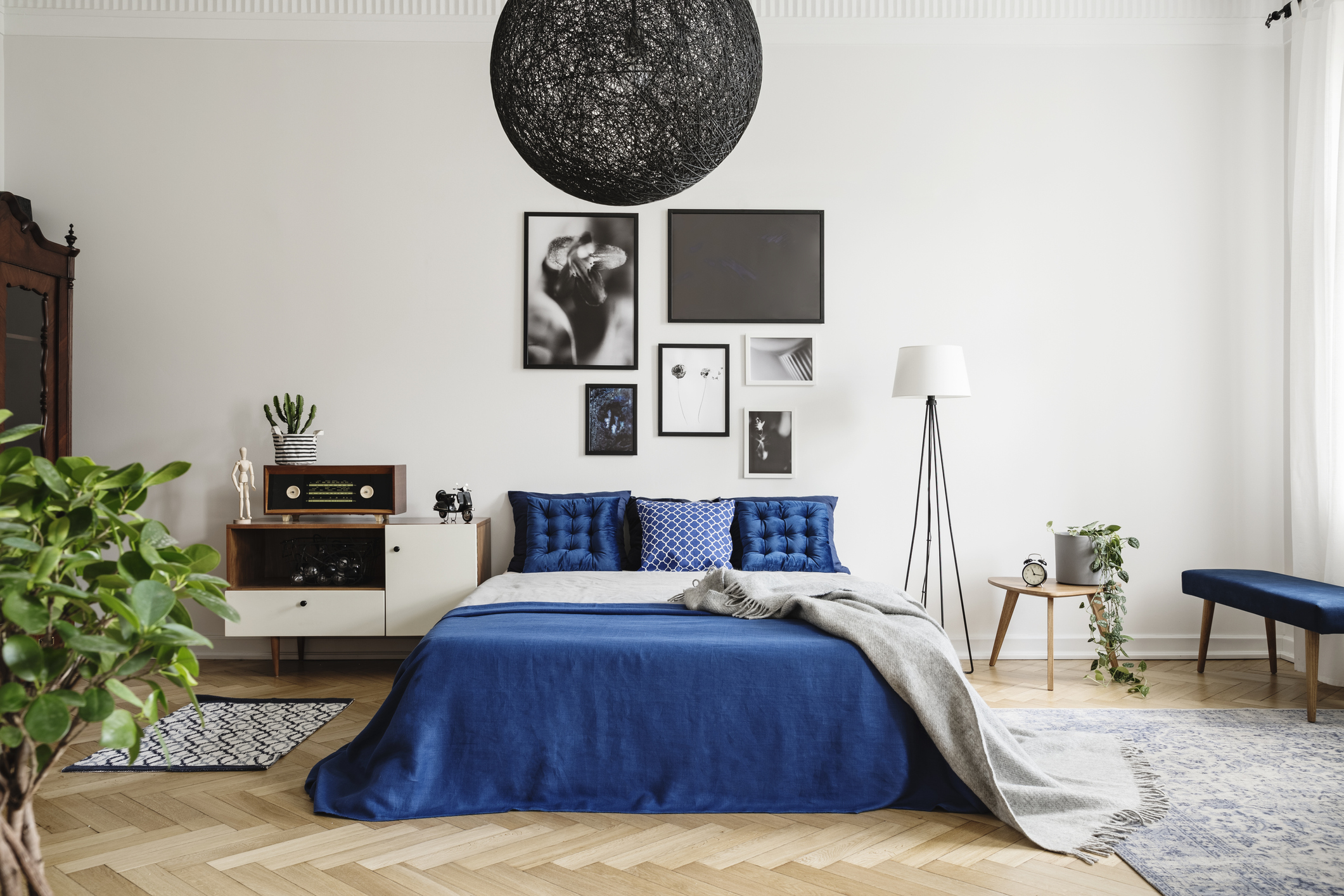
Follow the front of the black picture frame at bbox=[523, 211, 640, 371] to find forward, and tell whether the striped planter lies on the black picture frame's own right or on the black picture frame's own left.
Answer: on the black picture frame's own right

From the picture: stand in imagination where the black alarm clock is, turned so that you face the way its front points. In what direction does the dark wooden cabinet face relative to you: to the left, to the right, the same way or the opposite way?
to the left

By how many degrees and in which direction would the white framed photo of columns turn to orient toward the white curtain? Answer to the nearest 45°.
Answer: approximately 90° to its left

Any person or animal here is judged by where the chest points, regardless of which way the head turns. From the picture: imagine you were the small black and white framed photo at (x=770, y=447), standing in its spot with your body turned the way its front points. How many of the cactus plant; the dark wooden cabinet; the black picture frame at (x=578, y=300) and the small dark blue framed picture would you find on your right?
4

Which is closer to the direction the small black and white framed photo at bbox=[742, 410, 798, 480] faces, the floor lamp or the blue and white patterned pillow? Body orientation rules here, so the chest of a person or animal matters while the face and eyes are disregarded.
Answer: the blue and white patterned pillow

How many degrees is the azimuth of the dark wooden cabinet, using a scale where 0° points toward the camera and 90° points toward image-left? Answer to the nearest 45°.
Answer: approximately 315°

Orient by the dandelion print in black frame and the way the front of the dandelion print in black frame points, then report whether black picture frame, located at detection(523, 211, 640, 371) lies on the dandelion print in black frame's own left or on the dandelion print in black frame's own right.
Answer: on the dandelion print in black frame's own right

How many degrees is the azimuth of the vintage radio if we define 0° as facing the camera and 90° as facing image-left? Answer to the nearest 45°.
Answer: approximately 0°

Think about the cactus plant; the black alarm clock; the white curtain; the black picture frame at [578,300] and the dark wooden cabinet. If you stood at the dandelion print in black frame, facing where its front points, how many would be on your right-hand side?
3
